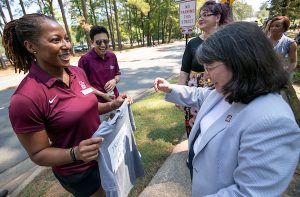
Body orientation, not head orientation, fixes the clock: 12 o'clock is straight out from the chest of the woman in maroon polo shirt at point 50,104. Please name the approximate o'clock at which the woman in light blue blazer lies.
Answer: The woman in light blue blazer is roughly at 12 o'clock from the woman in maroon polo shirt.

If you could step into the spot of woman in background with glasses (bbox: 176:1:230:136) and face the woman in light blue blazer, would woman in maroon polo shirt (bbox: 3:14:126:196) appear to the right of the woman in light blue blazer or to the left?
right

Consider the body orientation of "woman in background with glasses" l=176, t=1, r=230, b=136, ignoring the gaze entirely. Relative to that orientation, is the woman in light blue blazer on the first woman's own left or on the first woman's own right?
on the first woman's own left

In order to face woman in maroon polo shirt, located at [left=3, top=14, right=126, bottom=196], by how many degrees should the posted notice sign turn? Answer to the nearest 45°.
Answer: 0° — it already faces them

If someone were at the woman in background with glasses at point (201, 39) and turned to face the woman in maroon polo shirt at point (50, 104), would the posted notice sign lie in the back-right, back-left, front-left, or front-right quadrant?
back-right

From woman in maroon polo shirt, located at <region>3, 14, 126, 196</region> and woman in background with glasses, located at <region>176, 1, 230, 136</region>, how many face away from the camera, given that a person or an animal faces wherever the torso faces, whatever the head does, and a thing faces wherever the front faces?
0

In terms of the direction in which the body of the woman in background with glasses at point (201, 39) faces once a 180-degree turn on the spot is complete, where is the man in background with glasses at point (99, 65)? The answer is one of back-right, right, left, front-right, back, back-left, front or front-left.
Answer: back-left

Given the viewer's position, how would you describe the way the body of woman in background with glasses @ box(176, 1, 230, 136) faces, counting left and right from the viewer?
facing the viewer and to the left of the viewer

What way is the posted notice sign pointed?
toward the camera

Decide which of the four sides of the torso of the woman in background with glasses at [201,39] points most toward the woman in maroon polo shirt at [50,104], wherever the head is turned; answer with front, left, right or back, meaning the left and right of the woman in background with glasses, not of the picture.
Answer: front

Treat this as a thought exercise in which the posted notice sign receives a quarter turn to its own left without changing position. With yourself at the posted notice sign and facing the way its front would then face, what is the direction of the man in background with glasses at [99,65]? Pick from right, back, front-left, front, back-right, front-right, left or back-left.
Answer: back-right

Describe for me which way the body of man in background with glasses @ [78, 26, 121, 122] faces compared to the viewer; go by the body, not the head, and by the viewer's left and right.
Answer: facing the viewer and to the right of the viewer

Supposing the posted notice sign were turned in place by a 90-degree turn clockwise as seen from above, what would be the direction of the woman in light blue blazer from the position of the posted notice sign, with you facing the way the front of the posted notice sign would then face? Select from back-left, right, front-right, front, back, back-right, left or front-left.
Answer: left
